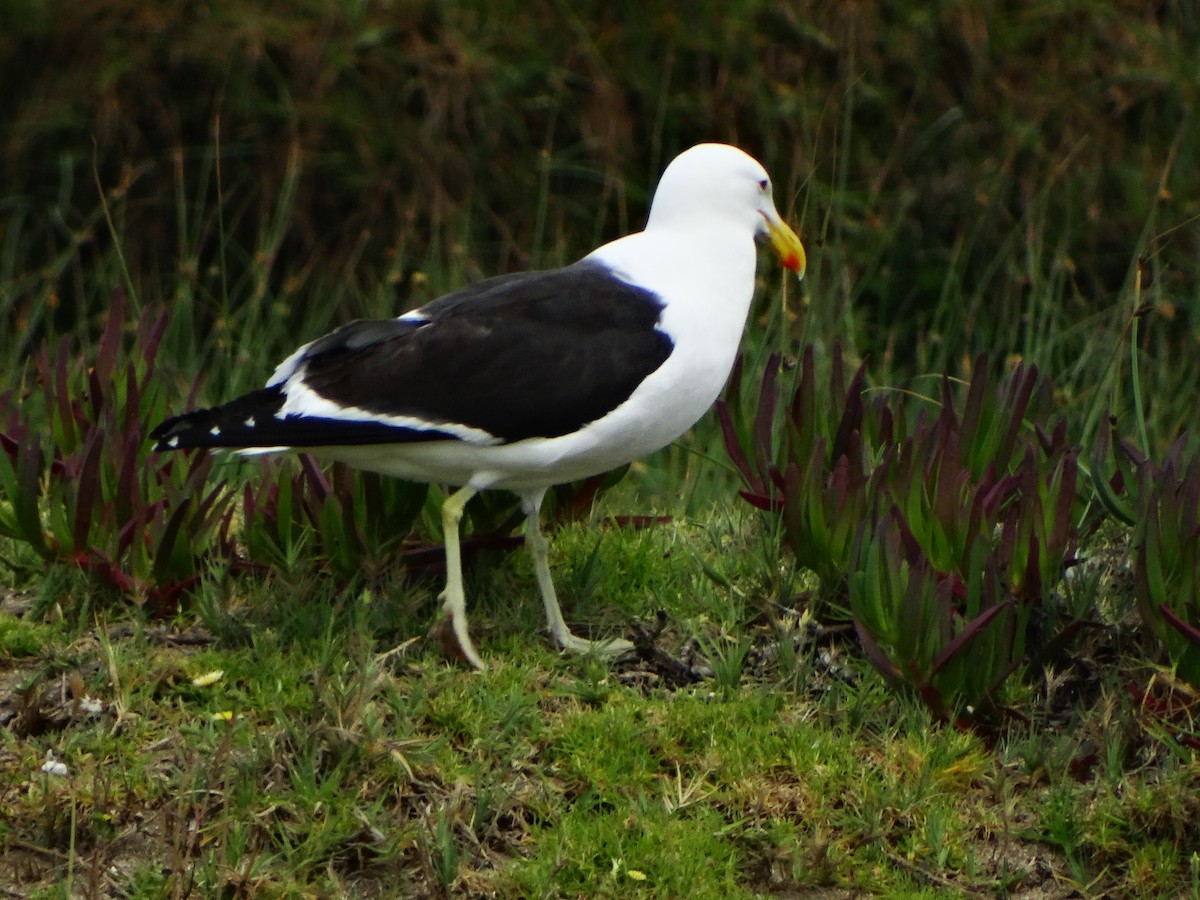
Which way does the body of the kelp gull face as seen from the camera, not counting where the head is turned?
to the viewer's right
